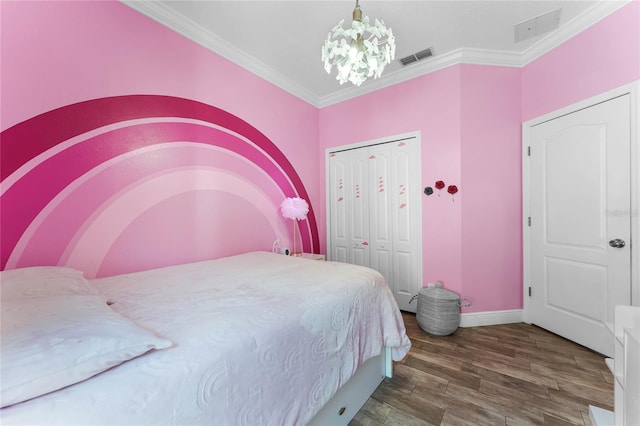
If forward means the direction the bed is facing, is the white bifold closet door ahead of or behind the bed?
ahead

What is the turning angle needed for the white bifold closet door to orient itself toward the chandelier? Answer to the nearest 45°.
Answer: approximately 45° to its left

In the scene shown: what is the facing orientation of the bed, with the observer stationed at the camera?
facing away from the viewer and to the right of the viewer

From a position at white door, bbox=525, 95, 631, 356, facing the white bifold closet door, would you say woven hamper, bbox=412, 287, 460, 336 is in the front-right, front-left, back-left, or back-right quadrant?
front-left

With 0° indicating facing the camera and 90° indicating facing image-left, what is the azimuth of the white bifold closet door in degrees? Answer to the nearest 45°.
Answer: approximately 45°

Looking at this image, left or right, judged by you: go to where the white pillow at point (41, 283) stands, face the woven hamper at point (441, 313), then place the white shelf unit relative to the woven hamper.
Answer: right
